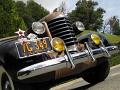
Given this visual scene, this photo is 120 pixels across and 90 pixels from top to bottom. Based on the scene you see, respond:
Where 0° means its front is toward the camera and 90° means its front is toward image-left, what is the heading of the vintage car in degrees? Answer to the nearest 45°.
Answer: approximately 315°
